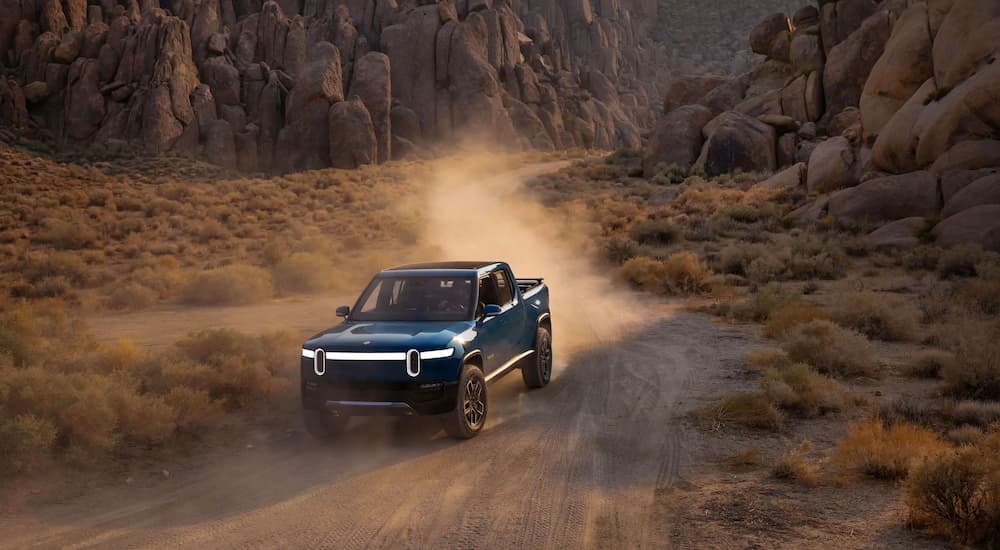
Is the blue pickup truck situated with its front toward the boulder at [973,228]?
no

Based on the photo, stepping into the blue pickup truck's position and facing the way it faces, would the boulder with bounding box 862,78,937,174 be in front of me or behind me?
behind

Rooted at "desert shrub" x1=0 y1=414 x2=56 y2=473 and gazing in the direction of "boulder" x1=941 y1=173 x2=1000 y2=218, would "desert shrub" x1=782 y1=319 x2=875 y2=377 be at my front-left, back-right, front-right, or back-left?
front-right

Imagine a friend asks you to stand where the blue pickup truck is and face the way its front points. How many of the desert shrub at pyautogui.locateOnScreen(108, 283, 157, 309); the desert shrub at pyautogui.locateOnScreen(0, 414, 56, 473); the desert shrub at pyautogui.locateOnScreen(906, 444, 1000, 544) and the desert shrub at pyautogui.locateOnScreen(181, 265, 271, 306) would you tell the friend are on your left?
1

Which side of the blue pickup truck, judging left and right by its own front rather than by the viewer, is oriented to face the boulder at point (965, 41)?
back

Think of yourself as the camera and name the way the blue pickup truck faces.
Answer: facing the viewer and to the left of the viewer

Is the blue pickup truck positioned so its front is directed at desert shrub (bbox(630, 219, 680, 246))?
no

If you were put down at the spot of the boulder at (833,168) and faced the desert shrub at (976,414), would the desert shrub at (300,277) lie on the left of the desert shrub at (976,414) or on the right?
right

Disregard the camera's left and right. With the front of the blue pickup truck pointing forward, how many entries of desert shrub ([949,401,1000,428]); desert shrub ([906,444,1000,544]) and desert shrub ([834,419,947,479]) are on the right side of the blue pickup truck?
0

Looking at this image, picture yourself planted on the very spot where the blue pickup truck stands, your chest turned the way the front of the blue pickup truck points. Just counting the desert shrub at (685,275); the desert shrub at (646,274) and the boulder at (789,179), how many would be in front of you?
0

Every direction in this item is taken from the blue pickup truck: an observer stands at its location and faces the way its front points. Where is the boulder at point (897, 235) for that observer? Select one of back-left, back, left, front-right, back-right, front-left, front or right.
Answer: back

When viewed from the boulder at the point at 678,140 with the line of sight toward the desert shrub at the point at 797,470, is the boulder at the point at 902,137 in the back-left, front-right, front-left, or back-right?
front-left

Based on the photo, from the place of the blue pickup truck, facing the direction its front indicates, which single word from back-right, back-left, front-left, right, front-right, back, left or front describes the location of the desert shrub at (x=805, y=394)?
back-left

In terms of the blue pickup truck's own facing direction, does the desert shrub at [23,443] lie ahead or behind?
ahead

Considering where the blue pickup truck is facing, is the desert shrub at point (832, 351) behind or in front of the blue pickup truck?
behind

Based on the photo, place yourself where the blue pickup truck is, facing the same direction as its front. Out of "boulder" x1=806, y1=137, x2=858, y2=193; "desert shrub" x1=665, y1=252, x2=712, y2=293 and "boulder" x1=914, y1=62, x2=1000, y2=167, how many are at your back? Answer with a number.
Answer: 3

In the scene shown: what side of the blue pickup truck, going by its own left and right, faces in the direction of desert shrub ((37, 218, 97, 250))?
right

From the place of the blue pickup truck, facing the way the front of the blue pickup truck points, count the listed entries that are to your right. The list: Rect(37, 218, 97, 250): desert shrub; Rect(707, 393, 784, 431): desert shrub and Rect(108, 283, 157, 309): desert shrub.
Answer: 2

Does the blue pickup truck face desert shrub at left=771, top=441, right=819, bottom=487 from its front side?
no

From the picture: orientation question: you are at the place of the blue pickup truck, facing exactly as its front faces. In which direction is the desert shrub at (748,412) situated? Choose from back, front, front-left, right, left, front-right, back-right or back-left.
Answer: back-left

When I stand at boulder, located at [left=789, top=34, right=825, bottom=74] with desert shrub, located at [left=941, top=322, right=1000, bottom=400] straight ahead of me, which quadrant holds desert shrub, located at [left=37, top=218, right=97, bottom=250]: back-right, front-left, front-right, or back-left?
front-right

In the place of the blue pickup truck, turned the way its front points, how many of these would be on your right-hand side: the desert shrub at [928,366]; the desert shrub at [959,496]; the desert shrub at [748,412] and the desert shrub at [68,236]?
1

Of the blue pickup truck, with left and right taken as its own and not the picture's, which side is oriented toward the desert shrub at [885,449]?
left
